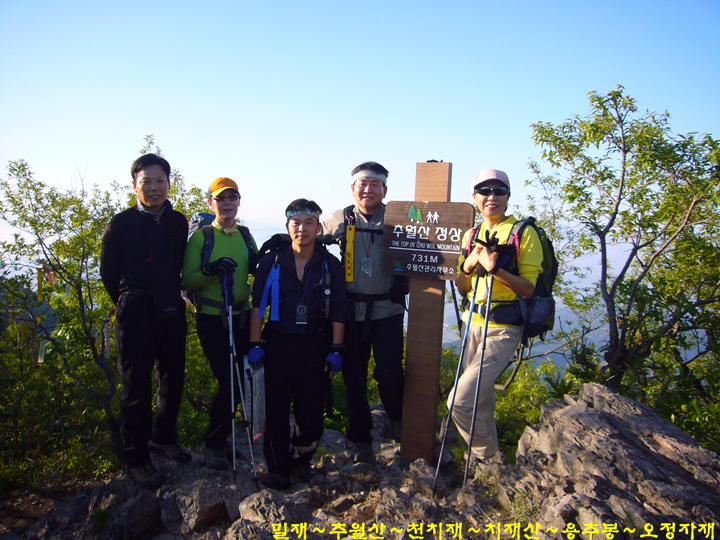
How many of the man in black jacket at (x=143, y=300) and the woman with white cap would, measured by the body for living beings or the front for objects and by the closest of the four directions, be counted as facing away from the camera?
0

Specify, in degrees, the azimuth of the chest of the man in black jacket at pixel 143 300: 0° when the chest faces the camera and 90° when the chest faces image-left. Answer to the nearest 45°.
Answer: approximately 315°

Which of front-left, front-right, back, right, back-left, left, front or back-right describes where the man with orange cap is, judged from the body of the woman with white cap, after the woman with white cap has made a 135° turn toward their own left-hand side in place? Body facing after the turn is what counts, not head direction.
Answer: back

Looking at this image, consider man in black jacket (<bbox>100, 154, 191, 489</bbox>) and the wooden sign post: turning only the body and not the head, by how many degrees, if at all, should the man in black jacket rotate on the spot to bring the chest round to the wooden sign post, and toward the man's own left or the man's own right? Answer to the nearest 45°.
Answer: approximately 45° to the man's own left

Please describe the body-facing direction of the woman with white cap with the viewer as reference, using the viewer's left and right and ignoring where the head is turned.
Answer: facing the viewer and to the left of the viewer

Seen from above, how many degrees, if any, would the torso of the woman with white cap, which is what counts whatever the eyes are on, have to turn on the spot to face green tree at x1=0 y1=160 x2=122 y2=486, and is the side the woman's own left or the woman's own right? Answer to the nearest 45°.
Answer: approximately 45° to the woman's own right

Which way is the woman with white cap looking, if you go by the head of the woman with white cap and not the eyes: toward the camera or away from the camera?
toward the camera

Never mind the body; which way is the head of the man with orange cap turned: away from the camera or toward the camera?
toward the camera

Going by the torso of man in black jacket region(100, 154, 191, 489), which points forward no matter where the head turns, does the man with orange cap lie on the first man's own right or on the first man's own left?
on the first man's own left

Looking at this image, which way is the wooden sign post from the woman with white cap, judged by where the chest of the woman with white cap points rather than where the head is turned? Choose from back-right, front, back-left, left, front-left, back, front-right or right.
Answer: right

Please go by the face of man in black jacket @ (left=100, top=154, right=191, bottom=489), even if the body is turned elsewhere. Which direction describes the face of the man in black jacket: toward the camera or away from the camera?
toward the camera

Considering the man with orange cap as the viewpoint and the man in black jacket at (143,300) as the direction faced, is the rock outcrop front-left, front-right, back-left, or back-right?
back-left

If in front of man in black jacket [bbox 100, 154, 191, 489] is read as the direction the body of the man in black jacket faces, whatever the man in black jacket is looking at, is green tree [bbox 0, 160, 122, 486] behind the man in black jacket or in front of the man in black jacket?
behind

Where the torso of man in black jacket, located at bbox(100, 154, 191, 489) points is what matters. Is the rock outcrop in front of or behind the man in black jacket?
in front
